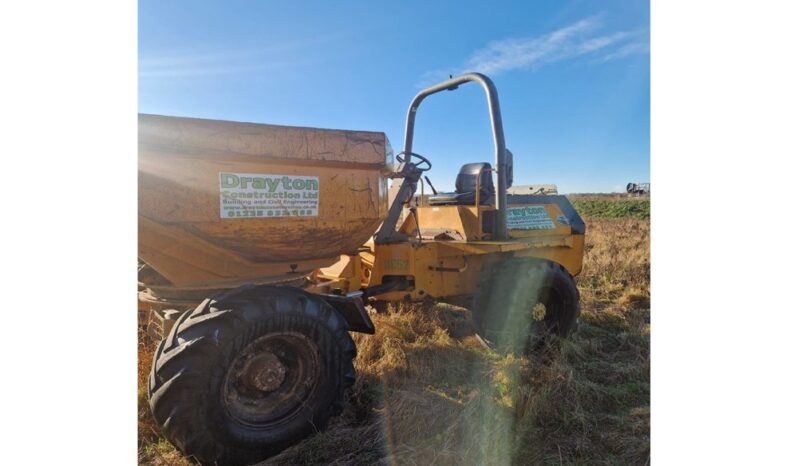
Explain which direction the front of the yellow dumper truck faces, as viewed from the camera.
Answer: facing the viewer and to the left of the viewer
